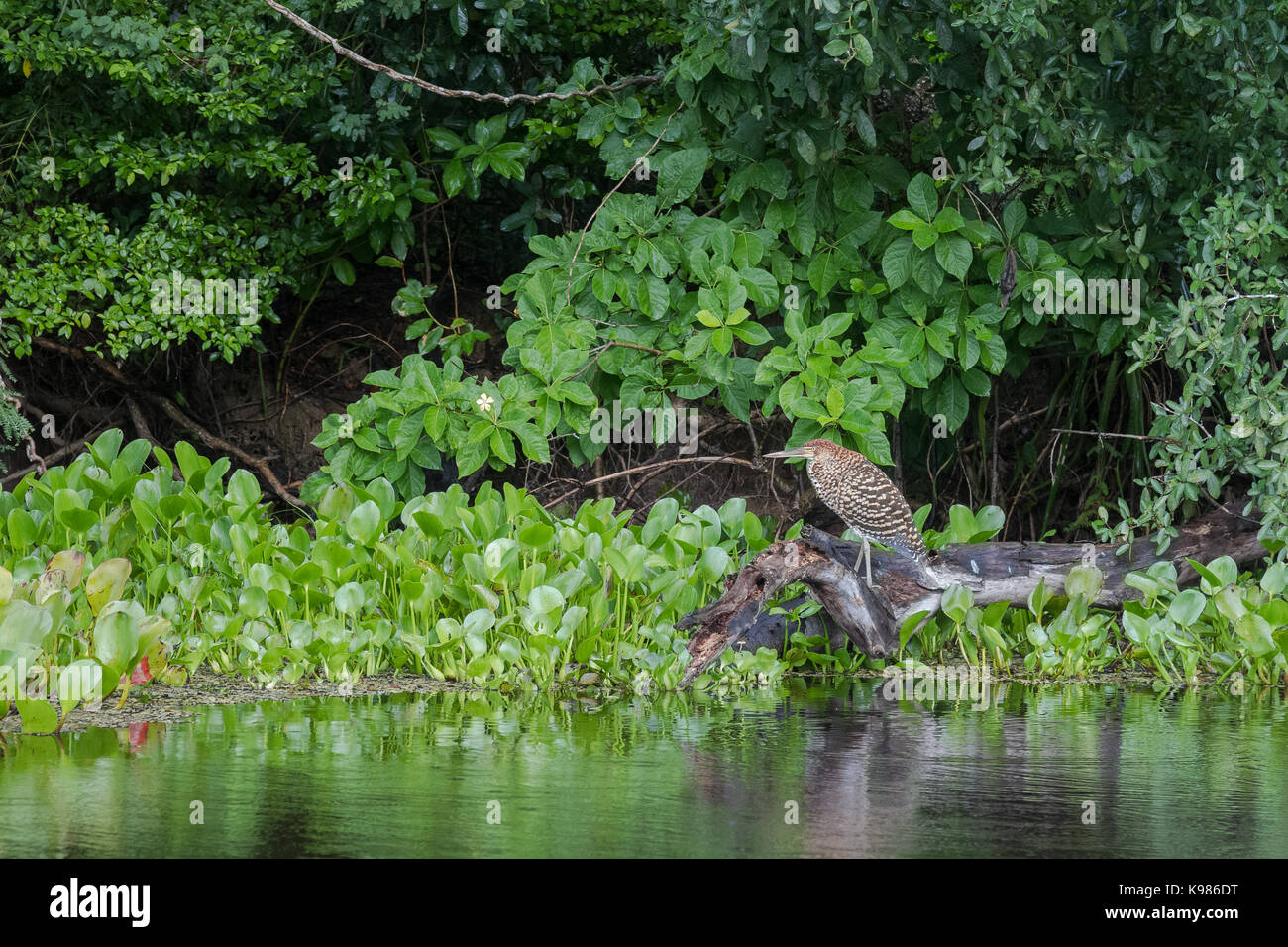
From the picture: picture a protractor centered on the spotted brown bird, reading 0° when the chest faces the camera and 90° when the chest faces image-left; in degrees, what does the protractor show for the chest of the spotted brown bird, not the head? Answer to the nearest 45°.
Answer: approximately 90°

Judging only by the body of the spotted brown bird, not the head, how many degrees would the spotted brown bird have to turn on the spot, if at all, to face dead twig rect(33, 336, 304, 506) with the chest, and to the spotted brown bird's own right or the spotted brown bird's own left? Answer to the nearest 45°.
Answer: approximately 45° to the spotted brown bird's own right
